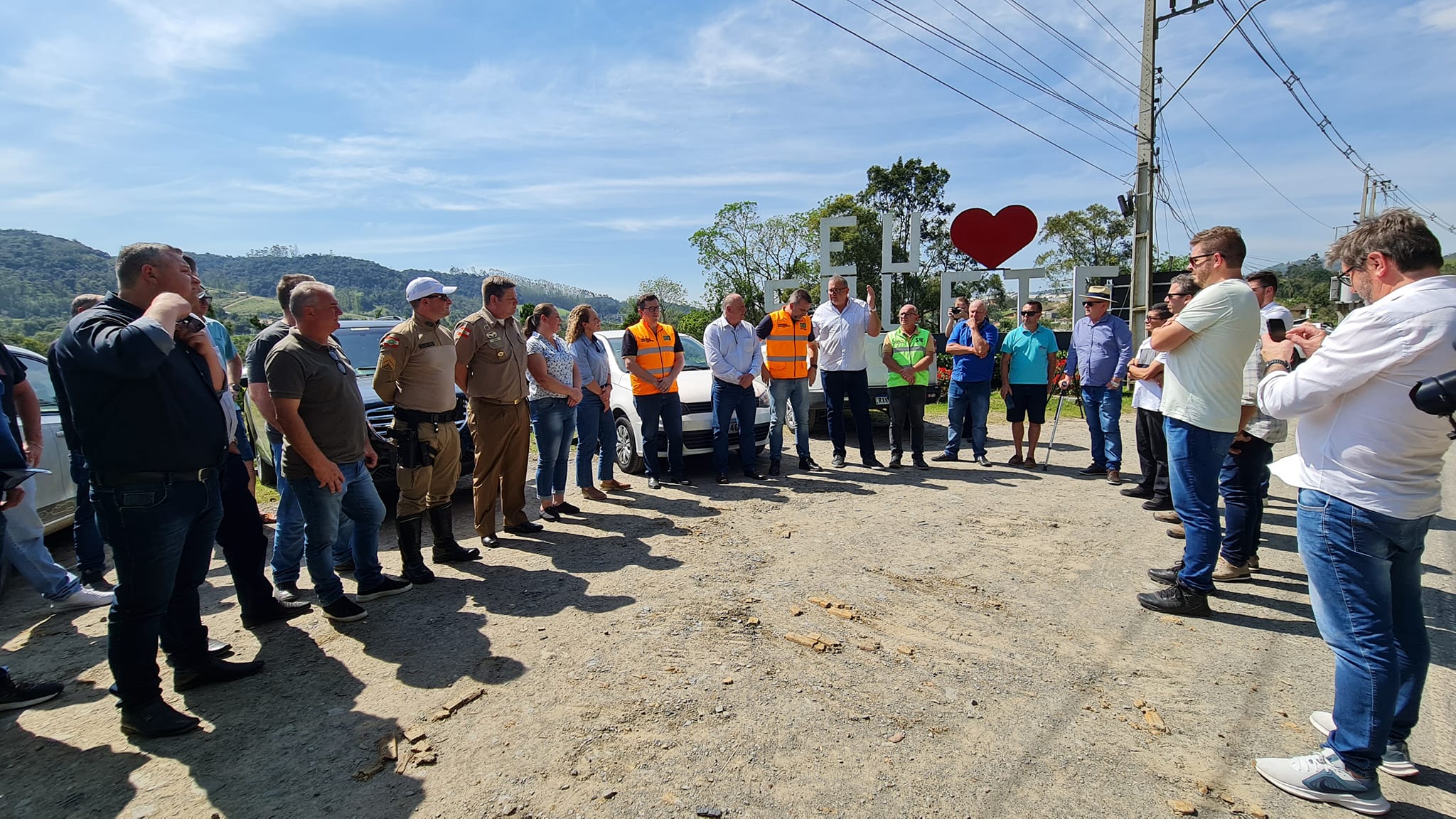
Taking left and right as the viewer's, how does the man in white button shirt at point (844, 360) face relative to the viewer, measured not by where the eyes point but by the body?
facing the viewer

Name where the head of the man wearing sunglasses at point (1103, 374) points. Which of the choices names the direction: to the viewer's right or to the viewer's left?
to the viewer's left

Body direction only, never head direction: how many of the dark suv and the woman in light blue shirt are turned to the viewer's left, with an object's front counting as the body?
0

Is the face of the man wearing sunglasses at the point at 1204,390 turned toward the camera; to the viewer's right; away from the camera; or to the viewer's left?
to the viewer's left

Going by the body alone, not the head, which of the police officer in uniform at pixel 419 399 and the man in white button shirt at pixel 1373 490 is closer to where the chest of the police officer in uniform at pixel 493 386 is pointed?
the man in white button shirt

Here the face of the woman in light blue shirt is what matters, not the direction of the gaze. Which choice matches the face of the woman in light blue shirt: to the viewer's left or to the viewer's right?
to the viewer's right

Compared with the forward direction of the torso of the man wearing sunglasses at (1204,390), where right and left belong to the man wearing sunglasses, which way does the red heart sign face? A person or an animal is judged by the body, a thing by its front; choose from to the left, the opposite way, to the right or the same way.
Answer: to the left

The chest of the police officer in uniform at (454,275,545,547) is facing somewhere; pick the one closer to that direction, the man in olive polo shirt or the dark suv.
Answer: the man in olive polo shirt

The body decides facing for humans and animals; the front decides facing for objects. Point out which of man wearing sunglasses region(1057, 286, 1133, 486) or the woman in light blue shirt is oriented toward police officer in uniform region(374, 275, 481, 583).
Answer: the man wearing sunglasses

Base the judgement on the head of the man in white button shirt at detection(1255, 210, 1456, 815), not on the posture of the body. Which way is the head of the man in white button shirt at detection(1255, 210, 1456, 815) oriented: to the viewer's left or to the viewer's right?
to the viewer's left

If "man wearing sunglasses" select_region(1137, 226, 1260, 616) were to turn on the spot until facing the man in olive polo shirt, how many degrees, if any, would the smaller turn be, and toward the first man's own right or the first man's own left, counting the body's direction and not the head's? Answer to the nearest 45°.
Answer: approximately 45° to the first man's own left

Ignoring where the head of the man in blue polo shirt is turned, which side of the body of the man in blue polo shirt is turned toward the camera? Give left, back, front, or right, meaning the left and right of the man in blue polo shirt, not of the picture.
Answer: front

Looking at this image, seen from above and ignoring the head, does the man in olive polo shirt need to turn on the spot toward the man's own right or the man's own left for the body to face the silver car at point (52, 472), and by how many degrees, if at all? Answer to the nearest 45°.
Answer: approximately 180°
